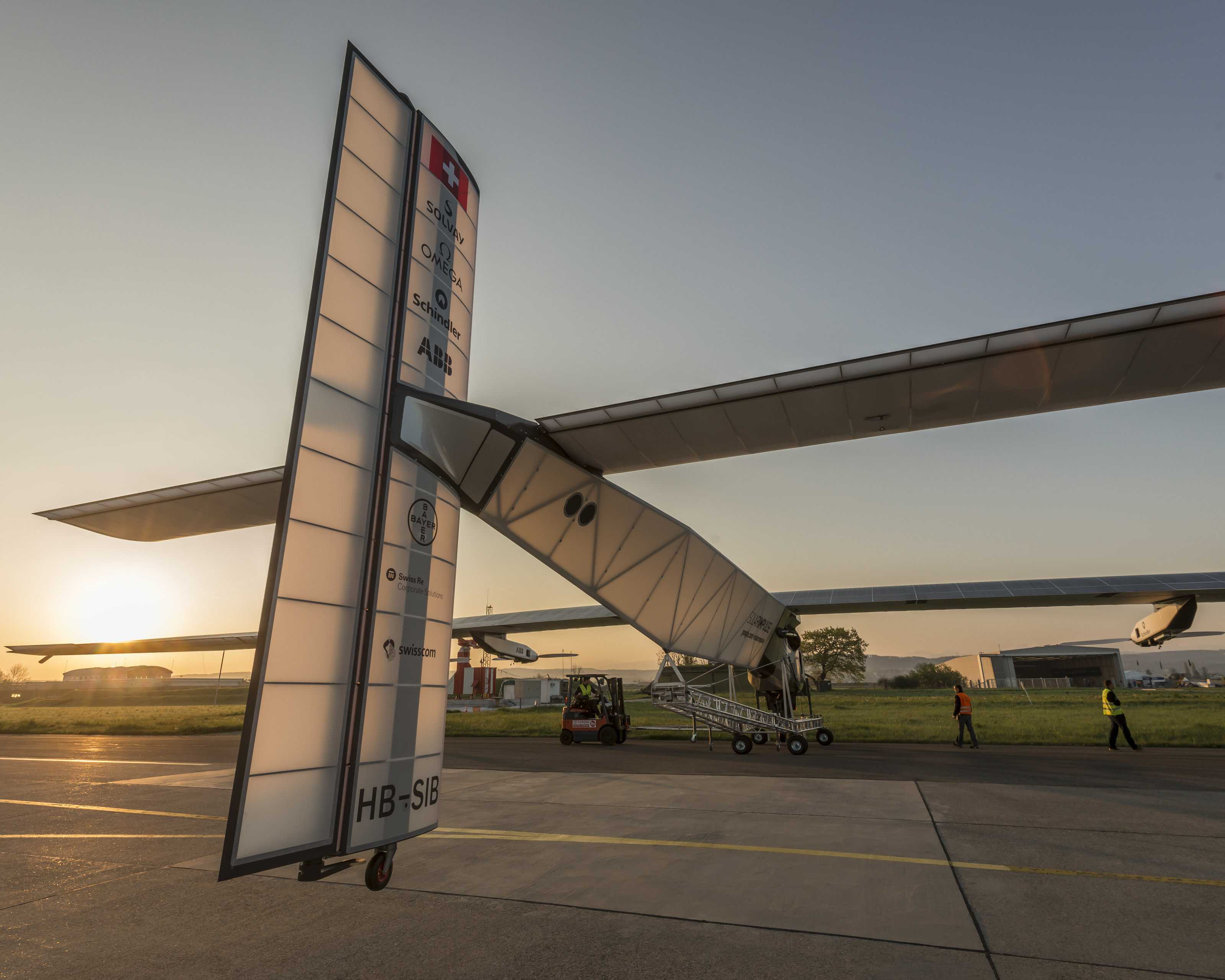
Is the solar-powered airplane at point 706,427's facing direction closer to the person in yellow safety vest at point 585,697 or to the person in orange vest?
the person in orange vest

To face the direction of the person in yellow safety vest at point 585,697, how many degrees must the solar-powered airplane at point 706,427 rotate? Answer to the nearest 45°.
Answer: approximately 45° to its left

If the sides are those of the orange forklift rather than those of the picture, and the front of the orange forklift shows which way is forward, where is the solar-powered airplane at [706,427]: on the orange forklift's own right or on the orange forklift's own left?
on the orange forklift's own right

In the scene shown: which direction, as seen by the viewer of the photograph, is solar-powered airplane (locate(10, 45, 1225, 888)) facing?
facing away from the viewer and to the right of the viewer

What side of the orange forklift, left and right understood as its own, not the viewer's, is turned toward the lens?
right

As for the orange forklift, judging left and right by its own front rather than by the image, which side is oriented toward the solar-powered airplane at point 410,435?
right
